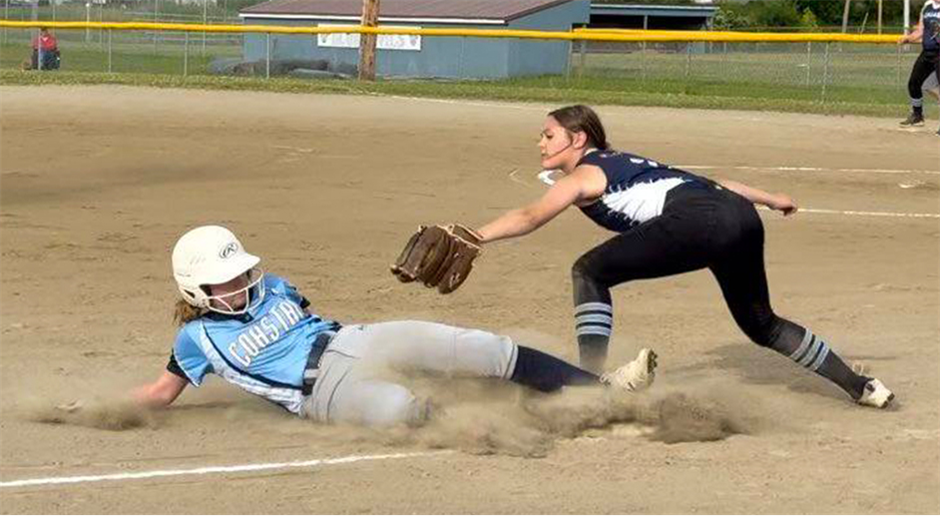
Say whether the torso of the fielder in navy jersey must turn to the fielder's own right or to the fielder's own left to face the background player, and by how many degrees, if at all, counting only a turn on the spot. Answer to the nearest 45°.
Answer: approximately 90° to the fielder's own right

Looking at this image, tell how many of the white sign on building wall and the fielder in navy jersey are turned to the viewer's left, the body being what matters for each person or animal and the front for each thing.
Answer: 1

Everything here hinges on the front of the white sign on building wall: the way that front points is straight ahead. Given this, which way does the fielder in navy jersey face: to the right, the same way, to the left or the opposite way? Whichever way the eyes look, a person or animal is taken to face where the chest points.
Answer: to the right

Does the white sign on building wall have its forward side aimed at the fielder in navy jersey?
yes

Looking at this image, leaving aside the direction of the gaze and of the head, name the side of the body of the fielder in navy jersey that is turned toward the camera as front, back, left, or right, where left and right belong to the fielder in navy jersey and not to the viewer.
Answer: left

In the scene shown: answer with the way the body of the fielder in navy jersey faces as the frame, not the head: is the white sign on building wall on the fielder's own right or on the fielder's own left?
on the fielder's own right

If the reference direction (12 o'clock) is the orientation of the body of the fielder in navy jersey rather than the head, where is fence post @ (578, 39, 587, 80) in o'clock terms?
The fence post is roughly at 3 o'clock from the fielder in navy jersey.

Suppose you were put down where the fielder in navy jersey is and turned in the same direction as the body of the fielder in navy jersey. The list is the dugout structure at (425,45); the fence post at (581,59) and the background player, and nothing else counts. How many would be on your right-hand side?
3

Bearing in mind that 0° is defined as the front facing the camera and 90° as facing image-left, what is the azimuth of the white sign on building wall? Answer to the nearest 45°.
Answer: approximately 0°
